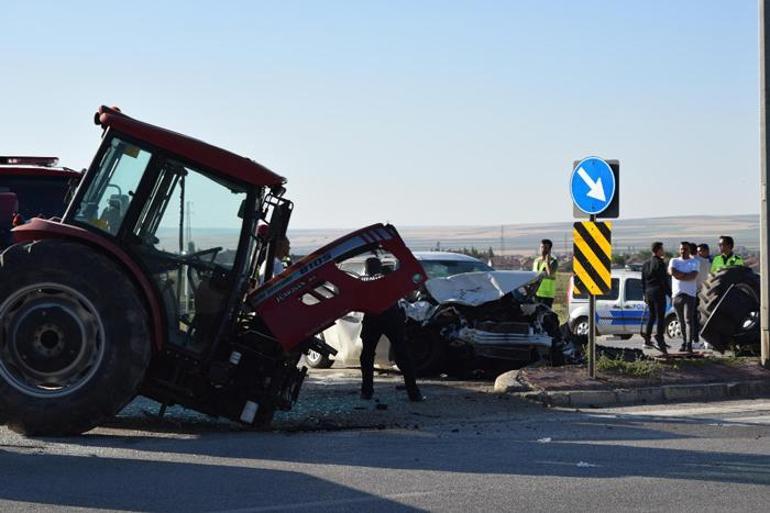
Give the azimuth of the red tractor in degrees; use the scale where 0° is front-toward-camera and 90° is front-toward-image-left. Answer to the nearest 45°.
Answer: approximately 270°

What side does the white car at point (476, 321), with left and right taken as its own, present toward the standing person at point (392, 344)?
right

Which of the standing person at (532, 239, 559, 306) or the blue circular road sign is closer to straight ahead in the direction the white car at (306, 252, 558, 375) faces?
the blue circular road sign
